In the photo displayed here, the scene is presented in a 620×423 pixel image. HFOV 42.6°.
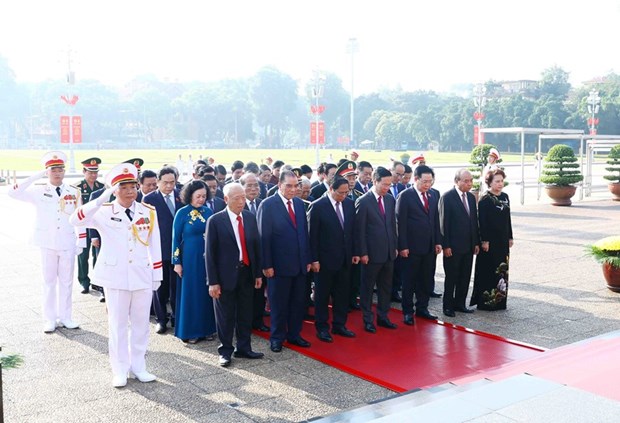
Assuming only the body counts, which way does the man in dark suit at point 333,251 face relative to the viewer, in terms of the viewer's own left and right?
facing the viewer and to the right of the viewer

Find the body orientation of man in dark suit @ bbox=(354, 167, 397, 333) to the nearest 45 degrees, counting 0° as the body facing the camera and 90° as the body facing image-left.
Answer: approximately 315°

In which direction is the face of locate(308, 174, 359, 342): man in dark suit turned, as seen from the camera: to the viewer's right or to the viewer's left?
to the viewer's right

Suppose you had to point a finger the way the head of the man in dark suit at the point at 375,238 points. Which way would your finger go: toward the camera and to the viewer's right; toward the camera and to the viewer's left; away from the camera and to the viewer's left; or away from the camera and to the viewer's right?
toward the camera and to the viewer's right

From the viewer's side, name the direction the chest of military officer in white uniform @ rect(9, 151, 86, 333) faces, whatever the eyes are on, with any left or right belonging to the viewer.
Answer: facing the viewer

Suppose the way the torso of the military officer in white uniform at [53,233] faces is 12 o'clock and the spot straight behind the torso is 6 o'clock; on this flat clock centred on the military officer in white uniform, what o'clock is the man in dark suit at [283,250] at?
The man in dark suit is roughly at 10 o'clock from the military officer in white uniform.

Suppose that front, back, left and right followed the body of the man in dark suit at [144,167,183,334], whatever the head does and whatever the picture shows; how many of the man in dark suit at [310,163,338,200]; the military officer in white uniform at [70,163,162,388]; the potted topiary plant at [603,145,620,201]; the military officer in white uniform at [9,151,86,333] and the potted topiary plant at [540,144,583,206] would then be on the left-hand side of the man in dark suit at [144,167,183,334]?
3

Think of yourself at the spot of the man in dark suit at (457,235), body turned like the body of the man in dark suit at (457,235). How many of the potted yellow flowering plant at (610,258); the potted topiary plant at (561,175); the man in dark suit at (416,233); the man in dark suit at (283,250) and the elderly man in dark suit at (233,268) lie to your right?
3

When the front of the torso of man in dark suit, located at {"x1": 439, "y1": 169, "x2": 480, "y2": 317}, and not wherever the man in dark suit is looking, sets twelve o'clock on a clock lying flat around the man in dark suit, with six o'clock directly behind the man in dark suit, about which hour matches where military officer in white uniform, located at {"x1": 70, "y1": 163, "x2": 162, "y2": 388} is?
The military officer in white uniform is roughly at 3 o'clock from the man in dark suit.

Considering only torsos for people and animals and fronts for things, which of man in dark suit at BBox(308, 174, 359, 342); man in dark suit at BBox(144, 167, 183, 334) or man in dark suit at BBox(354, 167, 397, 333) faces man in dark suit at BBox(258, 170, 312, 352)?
man in dark suit at BBox(144, 167, 183, 334)

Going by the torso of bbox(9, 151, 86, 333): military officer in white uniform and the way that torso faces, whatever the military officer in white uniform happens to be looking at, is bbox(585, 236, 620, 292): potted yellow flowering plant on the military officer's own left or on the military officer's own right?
on the military officer's own left

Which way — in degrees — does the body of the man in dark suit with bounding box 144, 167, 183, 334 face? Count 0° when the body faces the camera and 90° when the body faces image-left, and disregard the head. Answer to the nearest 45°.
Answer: approximately 315°

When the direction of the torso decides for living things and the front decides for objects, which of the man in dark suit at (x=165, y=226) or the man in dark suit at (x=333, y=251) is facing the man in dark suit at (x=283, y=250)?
the man in dark suit at (x=165, y=226)

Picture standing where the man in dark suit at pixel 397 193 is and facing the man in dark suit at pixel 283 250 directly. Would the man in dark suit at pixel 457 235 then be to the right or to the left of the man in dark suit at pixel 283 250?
left
